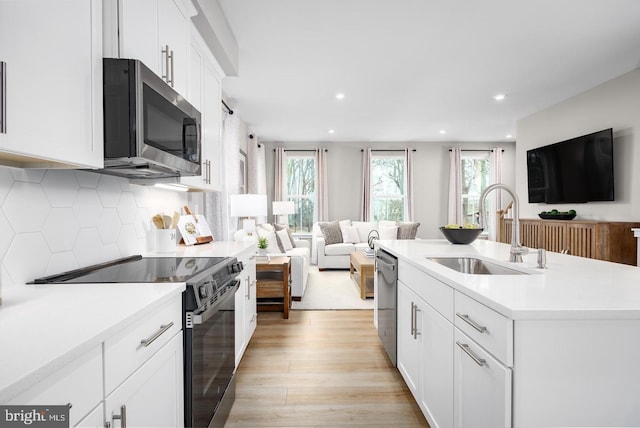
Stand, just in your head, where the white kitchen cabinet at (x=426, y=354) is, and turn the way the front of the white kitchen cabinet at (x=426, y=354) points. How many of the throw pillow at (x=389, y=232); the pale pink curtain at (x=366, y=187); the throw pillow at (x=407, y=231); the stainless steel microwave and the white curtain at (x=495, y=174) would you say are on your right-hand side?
4

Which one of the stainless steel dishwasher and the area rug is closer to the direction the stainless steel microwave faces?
the stainless steel dishwasher

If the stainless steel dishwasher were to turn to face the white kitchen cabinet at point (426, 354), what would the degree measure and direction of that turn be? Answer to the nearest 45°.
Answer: approximately 90° to its left

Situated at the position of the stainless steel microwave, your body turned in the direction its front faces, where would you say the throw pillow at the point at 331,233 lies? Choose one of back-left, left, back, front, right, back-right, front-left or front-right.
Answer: left

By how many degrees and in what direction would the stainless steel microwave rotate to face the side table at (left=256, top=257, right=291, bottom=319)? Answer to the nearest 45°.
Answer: approximately 90° to its left

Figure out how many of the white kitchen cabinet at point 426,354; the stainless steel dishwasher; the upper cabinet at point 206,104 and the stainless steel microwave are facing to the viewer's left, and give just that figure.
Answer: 2

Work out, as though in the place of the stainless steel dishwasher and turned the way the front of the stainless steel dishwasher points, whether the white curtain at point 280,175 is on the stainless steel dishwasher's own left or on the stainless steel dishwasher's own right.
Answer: on the stainless steel dishwasher's own right

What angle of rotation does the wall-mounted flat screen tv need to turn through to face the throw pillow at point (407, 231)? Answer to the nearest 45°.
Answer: approximately 45° to its right

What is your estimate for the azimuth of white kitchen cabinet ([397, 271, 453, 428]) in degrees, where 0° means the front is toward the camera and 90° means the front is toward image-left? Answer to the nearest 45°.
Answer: approximately 90°

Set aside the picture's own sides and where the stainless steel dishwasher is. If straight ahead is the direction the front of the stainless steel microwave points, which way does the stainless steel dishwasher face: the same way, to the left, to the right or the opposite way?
the opposite way

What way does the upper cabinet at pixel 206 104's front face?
to the viewer's right

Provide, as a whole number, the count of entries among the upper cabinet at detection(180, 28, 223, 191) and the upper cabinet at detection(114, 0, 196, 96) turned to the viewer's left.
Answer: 0

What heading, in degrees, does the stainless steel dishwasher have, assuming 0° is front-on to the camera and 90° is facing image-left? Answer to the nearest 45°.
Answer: approximately 90°

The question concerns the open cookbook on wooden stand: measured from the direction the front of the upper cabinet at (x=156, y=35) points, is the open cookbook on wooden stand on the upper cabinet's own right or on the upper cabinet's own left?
on the upper cabinet's own left
